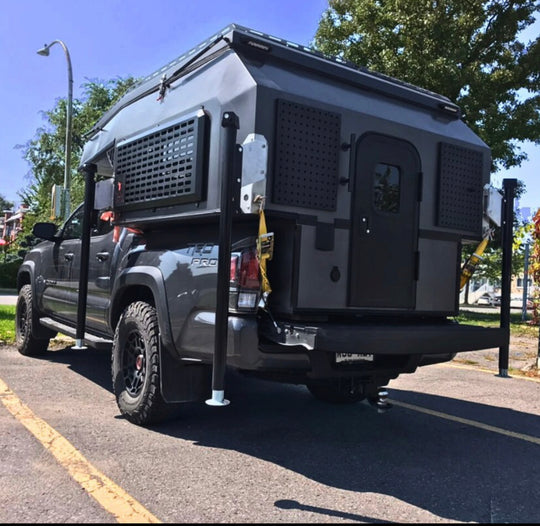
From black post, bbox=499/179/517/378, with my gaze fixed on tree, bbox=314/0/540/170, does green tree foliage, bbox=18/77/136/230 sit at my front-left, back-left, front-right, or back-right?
front-left

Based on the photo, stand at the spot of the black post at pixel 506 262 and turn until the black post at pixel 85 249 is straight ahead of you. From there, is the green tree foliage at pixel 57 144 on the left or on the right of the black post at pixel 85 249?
right

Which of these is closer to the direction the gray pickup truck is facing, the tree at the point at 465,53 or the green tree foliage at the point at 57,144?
the green tree foliage

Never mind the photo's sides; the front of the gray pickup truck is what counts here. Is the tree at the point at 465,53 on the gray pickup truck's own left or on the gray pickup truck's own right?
on the gray pickup truck's own right

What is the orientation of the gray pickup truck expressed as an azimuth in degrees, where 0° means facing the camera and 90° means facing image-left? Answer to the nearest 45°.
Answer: approximately 135°

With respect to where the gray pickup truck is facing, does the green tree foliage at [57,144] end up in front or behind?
in front
